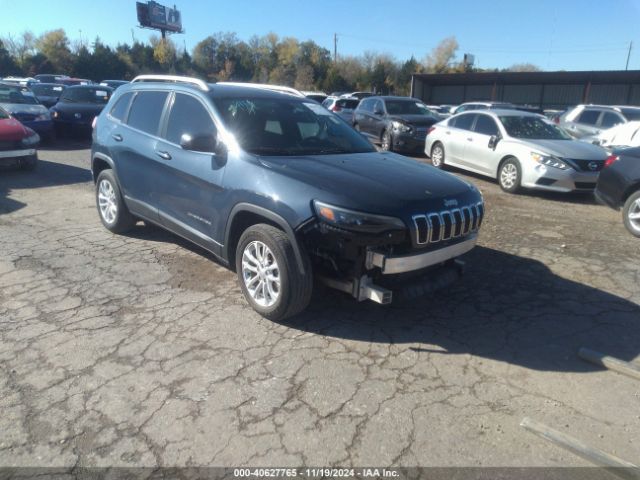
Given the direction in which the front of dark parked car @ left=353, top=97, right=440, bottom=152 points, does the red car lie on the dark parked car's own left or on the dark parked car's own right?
on the dark parked car's own right

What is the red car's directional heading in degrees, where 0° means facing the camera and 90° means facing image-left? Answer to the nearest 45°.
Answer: approximately 315°

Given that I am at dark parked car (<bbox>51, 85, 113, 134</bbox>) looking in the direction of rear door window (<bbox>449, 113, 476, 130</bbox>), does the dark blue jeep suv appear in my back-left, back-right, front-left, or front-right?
front-right

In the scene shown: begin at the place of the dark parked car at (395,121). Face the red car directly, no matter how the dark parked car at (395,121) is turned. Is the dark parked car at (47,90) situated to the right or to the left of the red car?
right

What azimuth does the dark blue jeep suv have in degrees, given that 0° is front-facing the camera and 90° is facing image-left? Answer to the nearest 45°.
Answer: approximately 315°

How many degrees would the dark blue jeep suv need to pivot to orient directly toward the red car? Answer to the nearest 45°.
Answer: approximately 180°

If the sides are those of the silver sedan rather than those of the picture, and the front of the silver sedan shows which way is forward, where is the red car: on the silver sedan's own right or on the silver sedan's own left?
on the silver sedan's own right

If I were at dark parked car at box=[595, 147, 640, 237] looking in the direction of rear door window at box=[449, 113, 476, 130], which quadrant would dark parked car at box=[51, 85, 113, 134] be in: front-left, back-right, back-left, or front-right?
front-left

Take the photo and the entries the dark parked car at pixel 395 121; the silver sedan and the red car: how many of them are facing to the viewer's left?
0

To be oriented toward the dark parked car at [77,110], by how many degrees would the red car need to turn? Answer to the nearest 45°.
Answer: approximately 135° to its left

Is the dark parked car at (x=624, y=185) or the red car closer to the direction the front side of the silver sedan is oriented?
the dark parked car

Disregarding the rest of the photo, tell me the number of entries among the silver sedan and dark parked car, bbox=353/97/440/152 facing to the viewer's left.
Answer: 0

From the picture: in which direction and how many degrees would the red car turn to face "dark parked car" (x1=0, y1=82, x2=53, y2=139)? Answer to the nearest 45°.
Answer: approximately 135° to its left

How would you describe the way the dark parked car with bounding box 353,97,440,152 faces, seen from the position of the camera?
facing the viewer and to the right of the viewer
